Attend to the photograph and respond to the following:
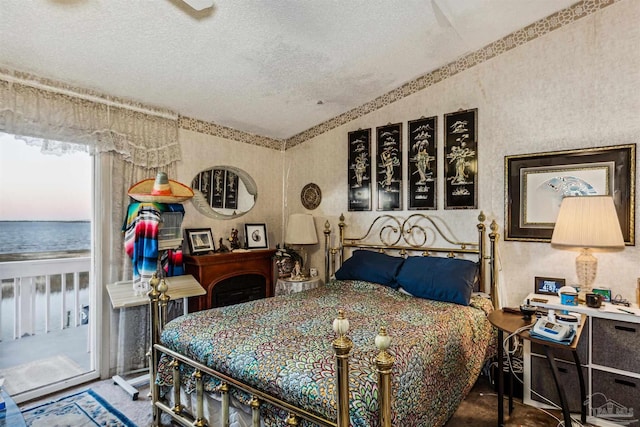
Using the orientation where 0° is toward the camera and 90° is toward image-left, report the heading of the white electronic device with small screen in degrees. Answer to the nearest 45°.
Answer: approximately 45°

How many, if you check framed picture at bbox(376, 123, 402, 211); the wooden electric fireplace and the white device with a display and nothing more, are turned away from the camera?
0

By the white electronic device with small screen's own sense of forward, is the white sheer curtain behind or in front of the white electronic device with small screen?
in front

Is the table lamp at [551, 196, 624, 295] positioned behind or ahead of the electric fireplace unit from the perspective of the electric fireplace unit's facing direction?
ahead

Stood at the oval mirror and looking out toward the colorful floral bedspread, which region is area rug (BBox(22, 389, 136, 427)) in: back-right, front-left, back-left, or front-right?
front-right

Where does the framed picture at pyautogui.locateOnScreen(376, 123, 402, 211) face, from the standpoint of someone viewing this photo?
facing the viewer and to the left of the viewer

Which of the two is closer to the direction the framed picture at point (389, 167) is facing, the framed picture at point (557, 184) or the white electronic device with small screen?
the white electronic device with small screen

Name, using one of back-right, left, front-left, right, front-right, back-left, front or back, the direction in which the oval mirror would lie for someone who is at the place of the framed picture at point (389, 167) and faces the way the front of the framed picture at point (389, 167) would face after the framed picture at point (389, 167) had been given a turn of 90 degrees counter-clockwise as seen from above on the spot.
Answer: back-right

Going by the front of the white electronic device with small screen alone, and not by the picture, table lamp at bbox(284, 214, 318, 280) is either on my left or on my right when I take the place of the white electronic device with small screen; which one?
on my right

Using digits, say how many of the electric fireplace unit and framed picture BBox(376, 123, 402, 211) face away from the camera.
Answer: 0
